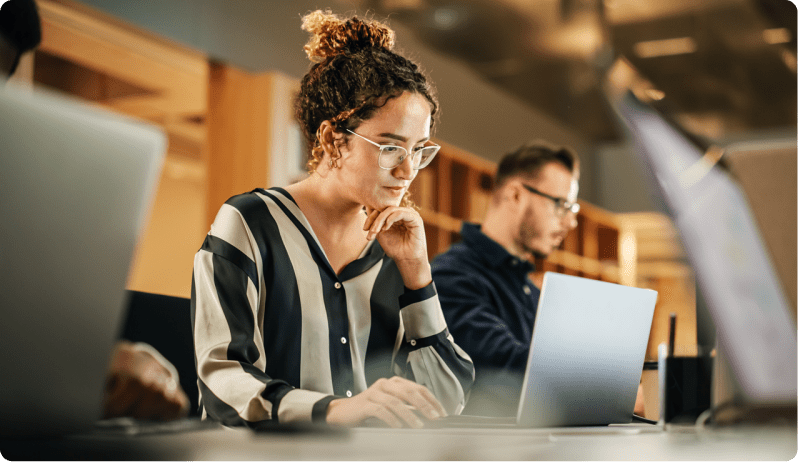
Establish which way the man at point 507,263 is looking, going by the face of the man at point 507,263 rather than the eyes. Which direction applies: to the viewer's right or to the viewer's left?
to the viewer's right

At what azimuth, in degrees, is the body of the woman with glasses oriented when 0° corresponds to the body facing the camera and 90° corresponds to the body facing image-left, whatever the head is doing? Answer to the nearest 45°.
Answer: approximately 315°

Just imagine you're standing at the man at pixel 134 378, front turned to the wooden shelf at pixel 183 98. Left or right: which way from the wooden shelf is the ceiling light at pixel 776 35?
right

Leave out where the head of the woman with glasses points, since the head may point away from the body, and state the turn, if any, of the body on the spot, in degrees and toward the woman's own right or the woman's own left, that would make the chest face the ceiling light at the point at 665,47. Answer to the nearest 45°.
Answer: approximately 90° to the woman's own left

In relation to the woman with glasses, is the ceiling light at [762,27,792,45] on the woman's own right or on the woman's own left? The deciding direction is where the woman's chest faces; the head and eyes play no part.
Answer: on the woman's own left
